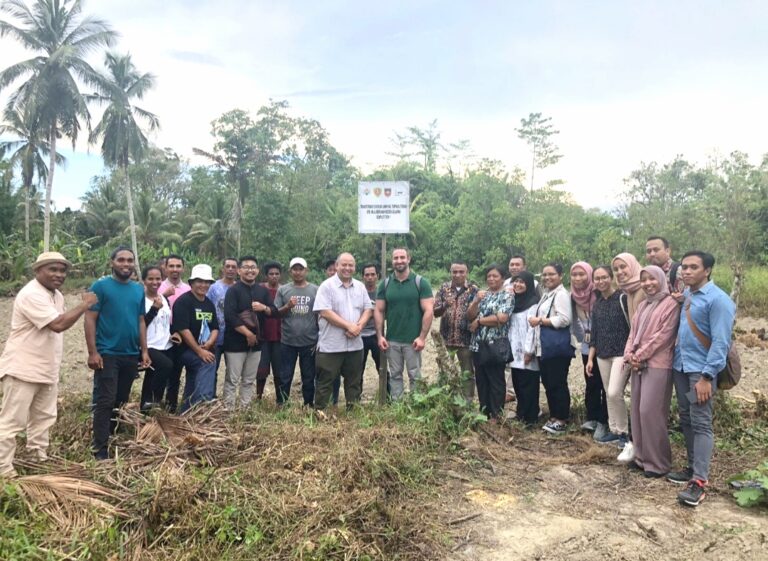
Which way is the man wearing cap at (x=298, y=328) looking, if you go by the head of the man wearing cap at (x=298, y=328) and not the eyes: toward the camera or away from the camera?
toward the camera

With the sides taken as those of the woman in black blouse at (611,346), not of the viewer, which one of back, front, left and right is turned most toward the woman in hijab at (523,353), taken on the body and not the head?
right

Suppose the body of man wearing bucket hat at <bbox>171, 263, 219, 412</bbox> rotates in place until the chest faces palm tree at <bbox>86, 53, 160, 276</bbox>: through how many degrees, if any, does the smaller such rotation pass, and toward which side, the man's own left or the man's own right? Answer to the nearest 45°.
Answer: approximately 135° to the man's own left

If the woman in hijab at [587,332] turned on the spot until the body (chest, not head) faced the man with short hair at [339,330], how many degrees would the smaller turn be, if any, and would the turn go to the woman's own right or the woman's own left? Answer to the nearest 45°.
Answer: approximately 45° to the woman's own right

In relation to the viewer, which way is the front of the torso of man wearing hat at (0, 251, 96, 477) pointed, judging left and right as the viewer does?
facing the viewer and to the right of the viewer

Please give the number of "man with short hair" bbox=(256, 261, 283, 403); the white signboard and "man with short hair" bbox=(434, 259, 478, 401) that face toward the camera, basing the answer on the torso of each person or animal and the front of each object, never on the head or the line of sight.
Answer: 3

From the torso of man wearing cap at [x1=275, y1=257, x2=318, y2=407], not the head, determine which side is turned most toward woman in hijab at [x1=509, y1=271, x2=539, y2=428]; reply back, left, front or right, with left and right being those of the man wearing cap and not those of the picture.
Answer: left

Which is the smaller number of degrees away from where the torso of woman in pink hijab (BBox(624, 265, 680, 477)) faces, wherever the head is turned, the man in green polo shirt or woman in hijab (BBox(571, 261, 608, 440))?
the man in green polo shirt

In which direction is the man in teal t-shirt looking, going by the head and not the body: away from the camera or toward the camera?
toward the camera

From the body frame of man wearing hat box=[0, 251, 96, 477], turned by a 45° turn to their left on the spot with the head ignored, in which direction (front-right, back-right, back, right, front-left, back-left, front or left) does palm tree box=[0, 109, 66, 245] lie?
left

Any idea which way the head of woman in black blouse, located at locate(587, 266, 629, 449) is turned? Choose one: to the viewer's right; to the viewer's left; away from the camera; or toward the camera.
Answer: toward the camera

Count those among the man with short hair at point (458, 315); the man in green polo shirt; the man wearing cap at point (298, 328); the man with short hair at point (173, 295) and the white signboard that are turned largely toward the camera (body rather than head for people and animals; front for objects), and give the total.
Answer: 5

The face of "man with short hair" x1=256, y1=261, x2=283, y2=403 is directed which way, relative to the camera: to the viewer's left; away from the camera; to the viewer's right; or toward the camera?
toward the camera

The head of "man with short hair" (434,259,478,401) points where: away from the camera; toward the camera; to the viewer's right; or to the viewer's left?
toward the camera

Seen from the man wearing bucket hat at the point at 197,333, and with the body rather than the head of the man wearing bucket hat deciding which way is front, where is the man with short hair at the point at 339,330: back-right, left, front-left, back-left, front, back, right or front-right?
front-left

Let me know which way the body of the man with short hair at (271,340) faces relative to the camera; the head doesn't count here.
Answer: toward the camera
